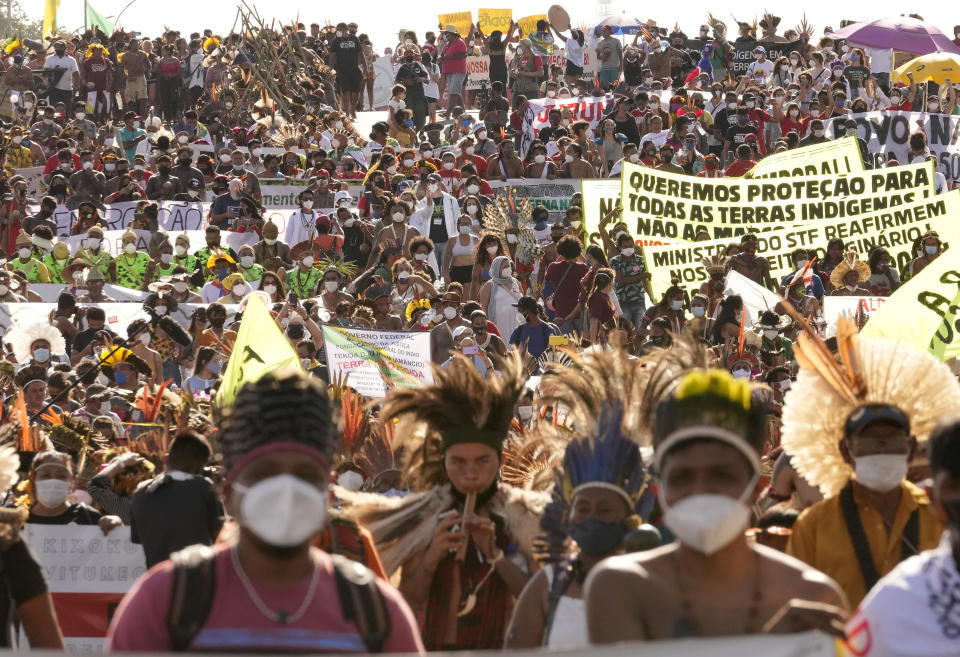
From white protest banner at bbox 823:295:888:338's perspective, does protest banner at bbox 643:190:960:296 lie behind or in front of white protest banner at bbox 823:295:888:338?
behind

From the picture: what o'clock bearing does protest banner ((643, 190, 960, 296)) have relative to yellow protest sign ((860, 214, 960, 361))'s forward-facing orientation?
The protest banner is roughly at 6 o'clock from the yellow protest sign.

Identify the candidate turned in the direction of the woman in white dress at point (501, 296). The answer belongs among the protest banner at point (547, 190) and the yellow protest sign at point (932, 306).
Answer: the protest banner

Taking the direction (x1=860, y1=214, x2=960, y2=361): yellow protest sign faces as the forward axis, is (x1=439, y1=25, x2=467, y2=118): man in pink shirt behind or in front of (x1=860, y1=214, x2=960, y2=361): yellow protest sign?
behind

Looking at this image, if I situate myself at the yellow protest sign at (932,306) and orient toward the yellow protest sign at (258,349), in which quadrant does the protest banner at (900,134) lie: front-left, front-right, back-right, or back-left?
back-right

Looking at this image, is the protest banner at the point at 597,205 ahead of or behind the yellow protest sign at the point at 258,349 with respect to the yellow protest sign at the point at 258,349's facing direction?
behind

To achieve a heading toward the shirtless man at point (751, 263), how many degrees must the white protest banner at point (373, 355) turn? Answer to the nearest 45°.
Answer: approximately 135° to its left

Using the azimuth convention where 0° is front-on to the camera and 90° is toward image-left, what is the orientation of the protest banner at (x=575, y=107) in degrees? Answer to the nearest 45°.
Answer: approximately 0°

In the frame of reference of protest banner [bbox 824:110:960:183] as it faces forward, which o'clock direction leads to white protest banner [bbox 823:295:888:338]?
The white protest banner is roughly at 12 o'clock from the protest banner.

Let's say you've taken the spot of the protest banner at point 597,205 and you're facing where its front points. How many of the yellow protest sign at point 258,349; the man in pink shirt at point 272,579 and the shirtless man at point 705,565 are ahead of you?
3

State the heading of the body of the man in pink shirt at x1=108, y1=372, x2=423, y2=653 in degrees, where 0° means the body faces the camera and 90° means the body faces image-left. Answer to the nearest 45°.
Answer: approximately 0°

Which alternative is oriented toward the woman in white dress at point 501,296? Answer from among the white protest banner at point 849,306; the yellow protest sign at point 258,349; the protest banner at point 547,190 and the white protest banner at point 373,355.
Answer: the protest banner
